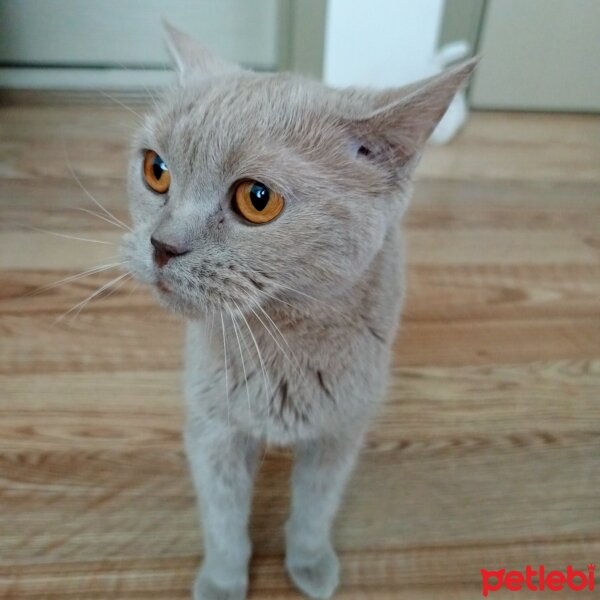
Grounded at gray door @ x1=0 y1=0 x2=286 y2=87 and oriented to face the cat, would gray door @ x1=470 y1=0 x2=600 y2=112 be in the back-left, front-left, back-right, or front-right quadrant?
front-left

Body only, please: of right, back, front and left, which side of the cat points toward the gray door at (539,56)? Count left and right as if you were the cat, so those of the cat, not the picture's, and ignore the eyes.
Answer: back

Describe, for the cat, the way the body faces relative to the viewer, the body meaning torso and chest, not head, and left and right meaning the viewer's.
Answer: facing the viewer

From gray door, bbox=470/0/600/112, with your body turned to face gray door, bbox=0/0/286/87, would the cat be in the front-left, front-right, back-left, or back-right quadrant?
front-left

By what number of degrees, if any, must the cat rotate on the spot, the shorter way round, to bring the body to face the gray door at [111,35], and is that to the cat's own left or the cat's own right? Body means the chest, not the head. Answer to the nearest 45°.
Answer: approximately 180°

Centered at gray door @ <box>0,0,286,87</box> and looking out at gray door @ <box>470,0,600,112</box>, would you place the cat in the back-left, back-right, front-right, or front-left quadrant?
front-right
